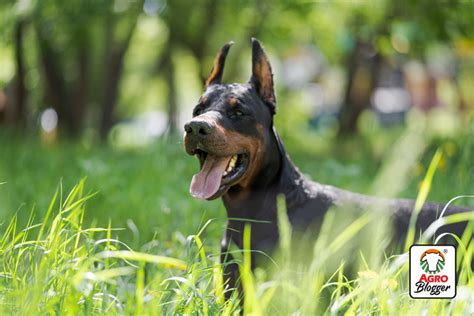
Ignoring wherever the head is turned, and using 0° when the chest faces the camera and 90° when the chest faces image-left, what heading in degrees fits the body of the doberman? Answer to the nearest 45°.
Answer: approximately 45°

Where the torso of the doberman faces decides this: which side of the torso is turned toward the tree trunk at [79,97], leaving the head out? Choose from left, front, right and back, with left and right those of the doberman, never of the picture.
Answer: right

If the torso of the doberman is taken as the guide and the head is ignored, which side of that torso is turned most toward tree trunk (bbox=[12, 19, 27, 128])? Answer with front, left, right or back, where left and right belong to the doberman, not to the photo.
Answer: right

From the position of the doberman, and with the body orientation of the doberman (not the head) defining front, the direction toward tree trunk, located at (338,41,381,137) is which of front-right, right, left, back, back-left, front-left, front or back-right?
back-right

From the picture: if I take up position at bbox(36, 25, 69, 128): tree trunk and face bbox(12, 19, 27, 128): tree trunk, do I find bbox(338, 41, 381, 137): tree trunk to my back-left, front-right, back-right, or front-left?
back-left

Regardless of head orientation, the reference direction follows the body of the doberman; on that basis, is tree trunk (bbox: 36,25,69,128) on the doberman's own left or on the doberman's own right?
on the doberman's own right

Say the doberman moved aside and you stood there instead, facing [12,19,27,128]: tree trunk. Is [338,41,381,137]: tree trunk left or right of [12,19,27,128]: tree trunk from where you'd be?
right
